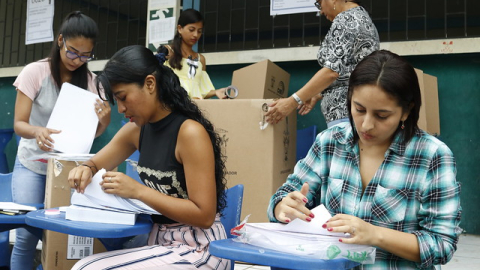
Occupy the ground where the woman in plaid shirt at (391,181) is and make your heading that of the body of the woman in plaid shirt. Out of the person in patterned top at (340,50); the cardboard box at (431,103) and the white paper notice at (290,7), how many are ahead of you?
0

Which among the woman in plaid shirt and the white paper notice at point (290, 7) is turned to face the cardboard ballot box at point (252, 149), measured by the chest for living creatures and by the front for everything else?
the white paper notice

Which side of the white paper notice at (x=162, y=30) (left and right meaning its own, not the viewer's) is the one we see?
front

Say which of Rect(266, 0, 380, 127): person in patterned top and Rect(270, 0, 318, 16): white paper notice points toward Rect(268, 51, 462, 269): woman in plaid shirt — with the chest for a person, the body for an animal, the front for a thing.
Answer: the white paper notice

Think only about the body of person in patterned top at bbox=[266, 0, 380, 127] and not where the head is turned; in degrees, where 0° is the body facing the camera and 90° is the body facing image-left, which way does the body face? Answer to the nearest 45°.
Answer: approximately 90°

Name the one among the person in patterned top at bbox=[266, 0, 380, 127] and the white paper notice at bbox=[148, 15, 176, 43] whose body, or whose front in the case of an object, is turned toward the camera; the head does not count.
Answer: the white paper notice

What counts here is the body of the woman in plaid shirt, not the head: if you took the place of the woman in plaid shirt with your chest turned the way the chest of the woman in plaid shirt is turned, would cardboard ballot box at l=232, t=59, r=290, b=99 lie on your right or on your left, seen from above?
on your right

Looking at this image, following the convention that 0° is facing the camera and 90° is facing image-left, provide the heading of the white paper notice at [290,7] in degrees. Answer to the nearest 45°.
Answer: approximately 0°

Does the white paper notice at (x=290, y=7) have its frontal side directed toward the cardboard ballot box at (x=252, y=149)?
yes

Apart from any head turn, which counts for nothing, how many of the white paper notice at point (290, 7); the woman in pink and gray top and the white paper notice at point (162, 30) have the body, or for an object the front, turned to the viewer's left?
0

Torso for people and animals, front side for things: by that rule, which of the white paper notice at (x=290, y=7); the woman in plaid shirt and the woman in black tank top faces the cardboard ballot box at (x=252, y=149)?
the white paper notice

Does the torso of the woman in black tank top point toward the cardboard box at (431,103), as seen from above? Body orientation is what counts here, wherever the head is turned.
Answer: no

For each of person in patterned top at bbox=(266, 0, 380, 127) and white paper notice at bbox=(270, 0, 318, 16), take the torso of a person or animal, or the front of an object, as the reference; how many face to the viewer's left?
1

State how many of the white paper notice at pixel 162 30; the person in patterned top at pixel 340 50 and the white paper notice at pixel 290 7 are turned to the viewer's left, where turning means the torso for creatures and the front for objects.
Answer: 1

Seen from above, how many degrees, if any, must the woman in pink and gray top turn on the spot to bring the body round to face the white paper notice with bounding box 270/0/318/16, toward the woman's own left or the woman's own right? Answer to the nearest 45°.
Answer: approximately 90° to the woman's own left
